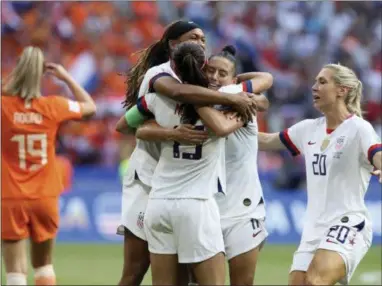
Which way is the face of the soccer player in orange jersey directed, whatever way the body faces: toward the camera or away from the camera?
away from the camera

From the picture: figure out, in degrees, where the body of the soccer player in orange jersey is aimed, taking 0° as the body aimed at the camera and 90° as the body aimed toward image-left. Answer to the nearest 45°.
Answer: approximately 180°
